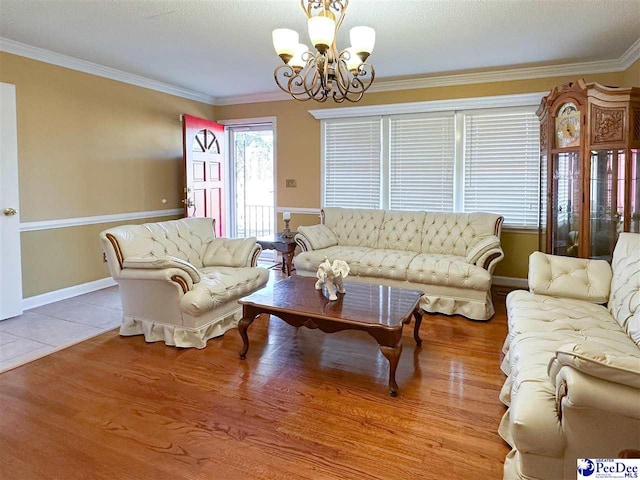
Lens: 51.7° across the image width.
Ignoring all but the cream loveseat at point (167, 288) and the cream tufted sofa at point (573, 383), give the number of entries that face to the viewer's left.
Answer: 1

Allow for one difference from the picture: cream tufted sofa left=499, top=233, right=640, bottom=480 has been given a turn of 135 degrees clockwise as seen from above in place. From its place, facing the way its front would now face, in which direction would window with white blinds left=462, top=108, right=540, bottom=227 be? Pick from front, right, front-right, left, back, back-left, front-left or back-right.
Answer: front-left

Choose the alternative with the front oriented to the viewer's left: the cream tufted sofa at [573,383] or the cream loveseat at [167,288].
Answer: the cream tufted sofa

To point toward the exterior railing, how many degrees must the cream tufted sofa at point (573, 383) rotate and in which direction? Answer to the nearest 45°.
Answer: approximately 45° to its right

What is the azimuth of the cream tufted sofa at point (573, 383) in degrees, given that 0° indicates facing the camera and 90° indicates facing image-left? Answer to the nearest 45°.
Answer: approximately 90°

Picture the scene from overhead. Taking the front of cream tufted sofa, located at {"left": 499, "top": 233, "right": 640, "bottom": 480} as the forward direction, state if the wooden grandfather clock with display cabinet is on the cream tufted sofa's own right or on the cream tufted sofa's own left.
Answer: on the cream tufted sofa's own right

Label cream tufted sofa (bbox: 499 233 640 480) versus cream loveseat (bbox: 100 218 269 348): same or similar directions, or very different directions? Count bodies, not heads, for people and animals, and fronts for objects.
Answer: very different directions

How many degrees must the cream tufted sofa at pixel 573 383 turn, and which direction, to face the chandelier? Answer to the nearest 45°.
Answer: approximately 45° to its right

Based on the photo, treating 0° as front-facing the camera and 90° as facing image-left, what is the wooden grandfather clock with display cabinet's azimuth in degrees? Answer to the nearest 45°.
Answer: approximately 45°

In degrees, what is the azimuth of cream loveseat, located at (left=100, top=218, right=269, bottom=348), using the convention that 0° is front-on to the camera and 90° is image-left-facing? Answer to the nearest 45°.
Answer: approximately 315°
